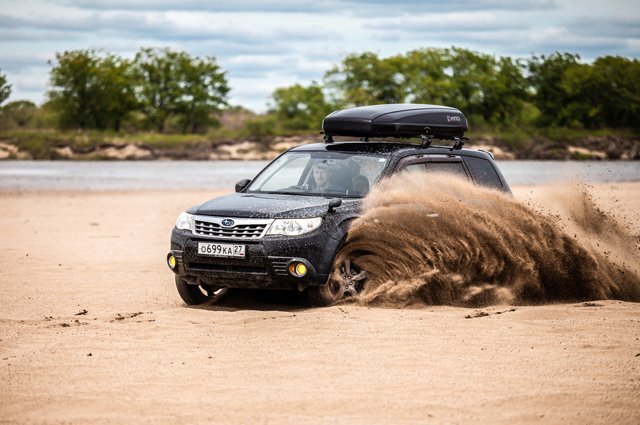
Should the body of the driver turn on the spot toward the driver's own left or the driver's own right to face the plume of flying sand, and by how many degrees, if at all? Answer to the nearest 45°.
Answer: approximately 135° to the driver's own left
